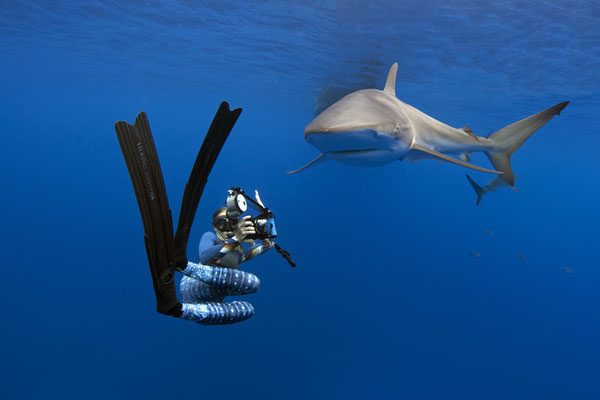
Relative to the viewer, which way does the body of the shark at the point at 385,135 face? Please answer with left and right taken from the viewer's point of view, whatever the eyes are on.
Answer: facing the viewer and to the left of the viewer
